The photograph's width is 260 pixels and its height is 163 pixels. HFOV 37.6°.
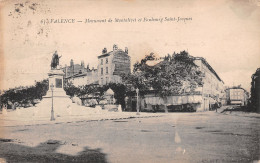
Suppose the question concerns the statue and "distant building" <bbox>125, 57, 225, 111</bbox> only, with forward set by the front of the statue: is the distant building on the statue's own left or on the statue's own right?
on the statue's own left

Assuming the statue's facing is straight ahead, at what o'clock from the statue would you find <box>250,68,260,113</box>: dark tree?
The dark tree is roughly at 11 o'clock from the statue.

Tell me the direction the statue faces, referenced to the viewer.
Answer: facing the viewer and to the right of the viewer

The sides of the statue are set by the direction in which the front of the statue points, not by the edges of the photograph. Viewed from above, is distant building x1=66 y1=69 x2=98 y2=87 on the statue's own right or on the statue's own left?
on the statue's own left
